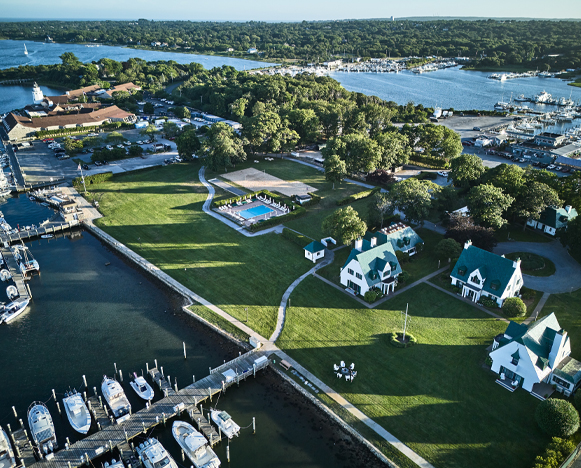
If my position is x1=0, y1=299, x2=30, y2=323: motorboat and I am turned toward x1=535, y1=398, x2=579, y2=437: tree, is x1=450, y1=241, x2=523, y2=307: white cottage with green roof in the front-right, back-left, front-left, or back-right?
front-left

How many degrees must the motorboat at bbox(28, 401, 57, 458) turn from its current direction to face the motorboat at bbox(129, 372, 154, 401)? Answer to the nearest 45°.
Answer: approximately 90° to its right

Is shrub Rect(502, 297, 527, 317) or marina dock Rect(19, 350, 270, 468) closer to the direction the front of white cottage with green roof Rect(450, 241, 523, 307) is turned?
the marina dock

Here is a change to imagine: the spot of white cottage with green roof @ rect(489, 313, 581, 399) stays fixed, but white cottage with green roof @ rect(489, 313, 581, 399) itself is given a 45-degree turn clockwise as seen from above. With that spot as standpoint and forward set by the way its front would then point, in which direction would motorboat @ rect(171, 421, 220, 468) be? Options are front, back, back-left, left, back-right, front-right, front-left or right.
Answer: front-left

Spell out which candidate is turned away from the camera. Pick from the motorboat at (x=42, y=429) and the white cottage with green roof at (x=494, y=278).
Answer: the motorboat

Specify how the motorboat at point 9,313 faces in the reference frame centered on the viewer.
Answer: facing away from the viewer and to the right of the viewer

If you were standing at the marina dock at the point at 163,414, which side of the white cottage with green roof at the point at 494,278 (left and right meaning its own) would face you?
front

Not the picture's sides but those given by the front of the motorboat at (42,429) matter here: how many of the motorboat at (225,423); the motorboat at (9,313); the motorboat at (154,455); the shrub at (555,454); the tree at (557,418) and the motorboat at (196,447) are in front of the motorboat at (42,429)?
1

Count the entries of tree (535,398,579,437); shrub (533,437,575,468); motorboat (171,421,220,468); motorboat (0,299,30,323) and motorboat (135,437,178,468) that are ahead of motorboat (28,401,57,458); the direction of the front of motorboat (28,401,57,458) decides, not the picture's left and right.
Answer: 1

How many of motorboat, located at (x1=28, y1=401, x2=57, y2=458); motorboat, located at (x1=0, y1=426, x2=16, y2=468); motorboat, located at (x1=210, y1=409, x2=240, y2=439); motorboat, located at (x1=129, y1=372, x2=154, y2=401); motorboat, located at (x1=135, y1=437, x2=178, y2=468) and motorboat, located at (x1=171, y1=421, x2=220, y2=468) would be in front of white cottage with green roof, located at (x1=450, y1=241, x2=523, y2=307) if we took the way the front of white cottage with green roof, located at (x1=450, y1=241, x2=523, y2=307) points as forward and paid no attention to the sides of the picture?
6

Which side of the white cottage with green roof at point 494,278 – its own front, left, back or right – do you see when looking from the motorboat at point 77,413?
front

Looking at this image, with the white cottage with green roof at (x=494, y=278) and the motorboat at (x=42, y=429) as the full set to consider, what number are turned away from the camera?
1

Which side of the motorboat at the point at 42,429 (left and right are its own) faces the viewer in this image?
back

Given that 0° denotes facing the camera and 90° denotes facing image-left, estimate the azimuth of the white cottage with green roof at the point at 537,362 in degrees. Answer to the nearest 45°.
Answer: approximately 45°

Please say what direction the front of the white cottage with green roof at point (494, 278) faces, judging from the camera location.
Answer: facing the viewer and to the left of the viewer

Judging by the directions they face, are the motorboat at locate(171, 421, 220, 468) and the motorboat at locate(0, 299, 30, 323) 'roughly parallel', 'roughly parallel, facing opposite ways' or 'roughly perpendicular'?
roughly perpendicular
